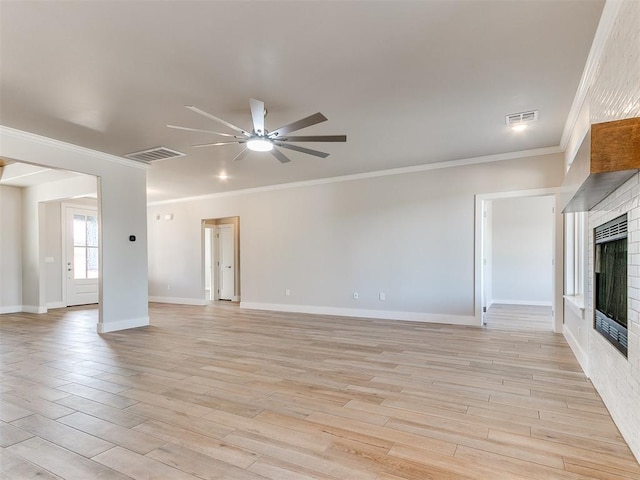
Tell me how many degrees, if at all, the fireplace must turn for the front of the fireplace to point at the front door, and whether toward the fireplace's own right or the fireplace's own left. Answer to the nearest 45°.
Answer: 0° — it already faces it

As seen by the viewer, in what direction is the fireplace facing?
to the viewer's left

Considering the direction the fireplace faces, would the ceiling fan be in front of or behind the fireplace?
in front

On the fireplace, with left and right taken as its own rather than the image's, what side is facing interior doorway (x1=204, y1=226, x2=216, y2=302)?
front

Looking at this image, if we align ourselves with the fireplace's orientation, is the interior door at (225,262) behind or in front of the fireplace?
in front
